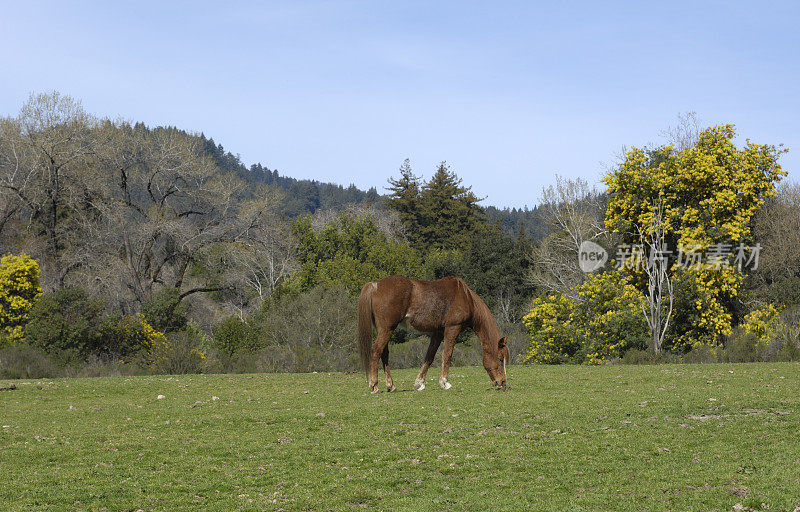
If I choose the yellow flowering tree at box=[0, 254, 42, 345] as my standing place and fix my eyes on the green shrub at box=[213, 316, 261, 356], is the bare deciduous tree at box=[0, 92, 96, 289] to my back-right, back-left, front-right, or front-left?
back-left

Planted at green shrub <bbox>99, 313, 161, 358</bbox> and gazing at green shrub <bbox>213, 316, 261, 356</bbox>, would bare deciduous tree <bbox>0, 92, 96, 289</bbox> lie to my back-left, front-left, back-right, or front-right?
back-left

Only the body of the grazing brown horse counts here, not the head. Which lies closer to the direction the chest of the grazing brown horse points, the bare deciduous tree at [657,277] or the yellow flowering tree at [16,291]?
the bare deciduous tree

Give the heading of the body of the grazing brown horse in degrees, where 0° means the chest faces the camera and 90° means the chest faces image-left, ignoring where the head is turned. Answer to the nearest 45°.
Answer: approximately 270°

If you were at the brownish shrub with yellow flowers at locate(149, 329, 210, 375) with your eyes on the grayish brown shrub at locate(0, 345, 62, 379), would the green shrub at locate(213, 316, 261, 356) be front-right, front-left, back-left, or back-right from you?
back-right

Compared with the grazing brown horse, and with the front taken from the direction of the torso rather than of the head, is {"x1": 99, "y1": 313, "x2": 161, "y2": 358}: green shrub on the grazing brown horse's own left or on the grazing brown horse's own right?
on the grazing brown horse's own left

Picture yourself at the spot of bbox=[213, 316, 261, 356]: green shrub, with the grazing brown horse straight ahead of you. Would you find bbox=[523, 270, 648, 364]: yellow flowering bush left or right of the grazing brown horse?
left

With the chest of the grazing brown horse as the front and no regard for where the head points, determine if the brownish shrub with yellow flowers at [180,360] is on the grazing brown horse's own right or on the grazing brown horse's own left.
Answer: on the grazing brown horse's own left

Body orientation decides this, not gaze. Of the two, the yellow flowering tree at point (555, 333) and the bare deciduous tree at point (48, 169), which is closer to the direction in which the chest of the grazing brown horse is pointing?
the yellow flowering tree
